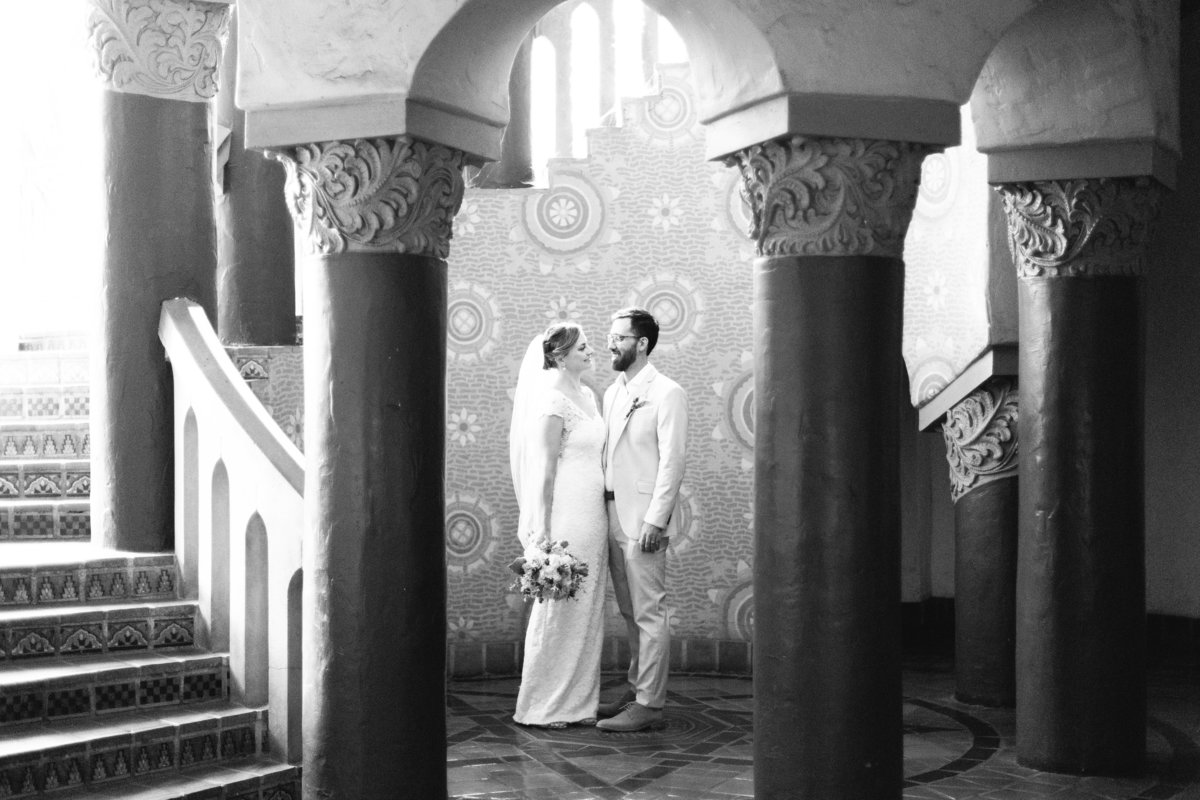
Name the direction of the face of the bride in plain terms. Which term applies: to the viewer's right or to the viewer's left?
to the viewer's right

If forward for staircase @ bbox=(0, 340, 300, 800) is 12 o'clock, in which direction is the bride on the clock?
The bride is roughly at 8 o'clock from the staircase.

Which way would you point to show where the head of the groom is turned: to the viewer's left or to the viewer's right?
to the viewer's left

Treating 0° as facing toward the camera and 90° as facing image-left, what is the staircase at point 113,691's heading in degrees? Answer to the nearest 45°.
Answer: approximately 0°

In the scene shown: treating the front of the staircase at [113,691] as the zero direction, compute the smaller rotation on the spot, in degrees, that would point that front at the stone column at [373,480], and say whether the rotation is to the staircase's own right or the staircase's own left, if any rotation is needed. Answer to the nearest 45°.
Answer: approximately 45° to the staircase's own left

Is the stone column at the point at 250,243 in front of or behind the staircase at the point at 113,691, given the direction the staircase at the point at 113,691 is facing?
behind

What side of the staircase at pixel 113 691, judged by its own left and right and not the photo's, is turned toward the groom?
left

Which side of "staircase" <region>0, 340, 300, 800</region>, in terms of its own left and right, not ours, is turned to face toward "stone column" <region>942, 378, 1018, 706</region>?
left
